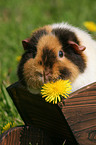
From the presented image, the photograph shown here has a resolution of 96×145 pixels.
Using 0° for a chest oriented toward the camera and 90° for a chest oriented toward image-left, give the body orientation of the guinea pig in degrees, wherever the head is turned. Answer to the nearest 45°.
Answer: approximately 45°
